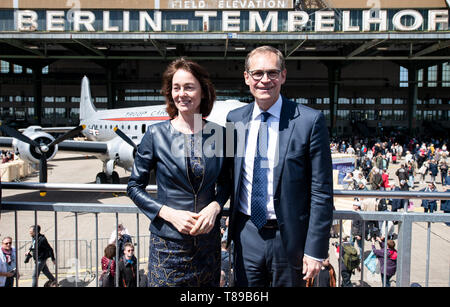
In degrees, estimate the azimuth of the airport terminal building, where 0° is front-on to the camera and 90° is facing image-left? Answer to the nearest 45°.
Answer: approximately 0°

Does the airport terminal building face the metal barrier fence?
yes

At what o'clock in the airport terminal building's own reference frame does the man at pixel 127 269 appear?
The man is roughly at 12 o'clock from the airport terminal building.
